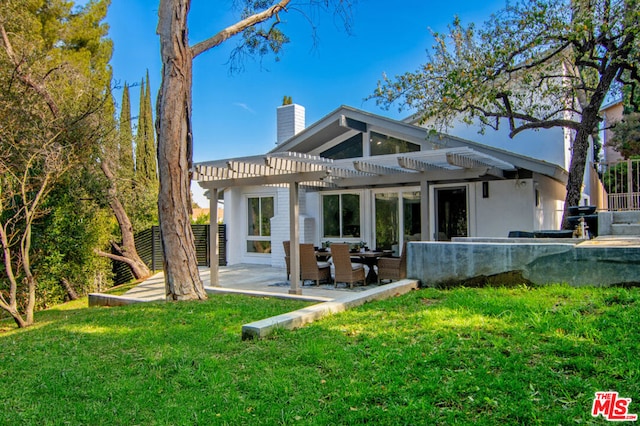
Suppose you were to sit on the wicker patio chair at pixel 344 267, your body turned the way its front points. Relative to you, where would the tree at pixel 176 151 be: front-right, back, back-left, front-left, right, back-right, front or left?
back

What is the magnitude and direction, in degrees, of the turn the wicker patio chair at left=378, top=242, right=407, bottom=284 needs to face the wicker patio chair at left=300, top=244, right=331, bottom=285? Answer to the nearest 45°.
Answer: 0° — it already faces it

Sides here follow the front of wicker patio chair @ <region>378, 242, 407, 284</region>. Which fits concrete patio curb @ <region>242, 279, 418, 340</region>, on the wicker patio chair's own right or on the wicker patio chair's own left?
on the wicker patio chair's own left

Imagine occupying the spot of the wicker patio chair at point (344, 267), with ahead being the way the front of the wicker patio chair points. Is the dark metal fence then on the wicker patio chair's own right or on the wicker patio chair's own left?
on the wicker patio chair's own left

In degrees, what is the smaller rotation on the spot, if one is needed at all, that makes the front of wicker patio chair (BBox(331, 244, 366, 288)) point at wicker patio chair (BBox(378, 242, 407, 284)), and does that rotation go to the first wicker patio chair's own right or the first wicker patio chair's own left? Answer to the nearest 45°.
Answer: approximately 45° to the first wicker patio chair's own right

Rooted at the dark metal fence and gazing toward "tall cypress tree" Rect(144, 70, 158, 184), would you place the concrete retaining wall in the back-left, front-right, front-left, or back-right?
back-right

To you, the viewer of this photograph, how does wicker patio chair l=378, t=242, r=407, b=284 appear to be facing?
facing to the left of the viewer

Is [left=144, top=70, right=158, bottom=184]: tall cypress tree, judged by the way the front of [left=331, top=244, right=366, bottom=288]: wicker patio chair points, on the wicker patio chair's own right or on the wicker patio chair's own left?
on the wicker patio chair's own left

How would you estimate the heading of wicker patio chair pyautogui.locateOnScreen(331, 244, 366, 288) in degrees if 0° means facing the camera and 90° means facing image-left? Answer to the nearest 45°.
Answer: approximately 225°

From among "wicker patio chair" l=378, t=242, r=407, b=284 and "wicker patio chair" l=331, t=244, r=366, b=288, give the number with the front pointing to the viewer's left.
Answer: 1

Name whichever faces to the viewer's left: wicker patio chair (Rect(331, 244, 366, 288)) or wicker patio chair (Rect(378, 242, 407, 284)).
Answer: wicker patio chair (Rect(378, 242, 407, 284))
